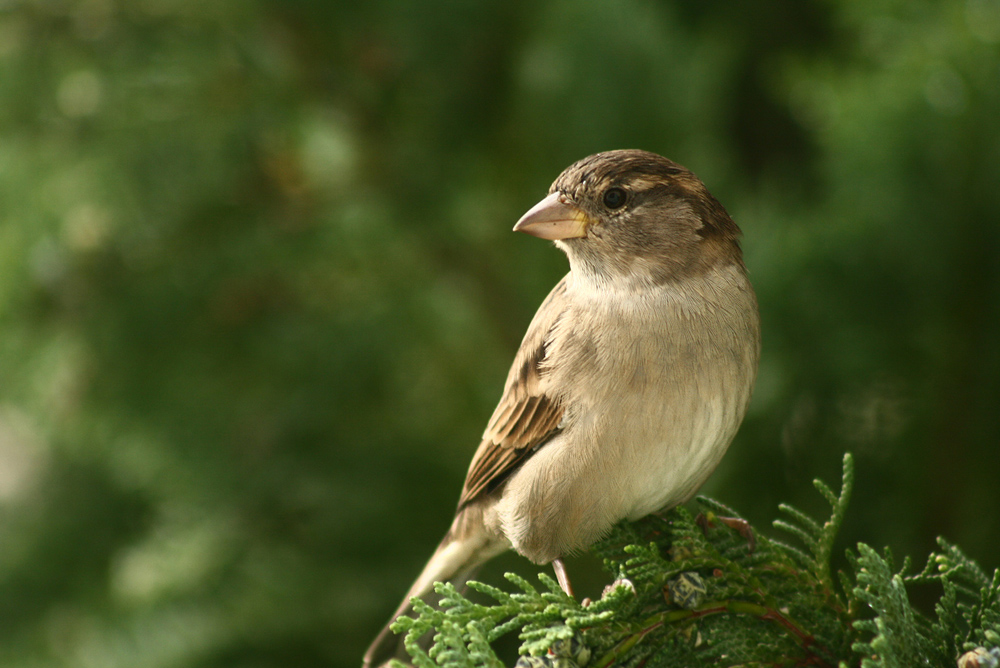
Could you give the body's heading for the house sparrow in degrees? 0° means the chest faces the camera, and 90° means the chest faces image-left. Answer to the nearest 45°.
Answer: approximately 315°
